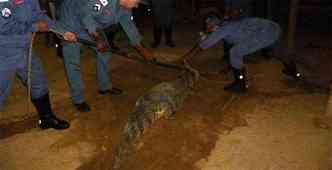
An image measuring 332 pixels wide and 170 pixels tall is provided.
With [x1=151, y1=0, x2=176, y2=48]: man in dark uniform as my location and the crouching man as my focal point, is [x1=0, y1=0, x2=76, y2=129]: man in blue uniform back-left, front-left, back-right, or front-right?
front-right

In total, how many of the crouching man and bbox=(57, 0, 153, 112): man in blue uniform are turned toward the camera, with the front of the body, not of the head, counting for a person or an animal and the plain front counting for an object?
0

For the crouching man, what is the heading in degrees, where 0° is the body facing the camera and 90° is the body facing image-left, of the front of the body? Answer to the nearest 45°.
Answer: approximately 90°

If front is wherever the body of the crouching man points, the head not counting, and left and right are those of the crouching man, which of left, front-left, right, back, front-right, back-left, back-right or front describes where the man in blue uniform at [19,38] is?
front-left

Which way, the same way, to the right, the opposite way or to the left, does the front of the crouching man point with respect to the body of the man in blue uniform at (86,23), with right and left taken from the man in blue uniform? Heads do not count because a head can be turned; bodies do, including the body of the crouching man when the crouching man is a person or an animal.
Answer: the opposite way

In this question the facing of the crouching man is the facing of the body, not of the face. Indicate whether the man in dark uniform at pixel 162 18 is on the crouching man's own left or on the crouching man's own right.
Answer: on the crouching man's own right

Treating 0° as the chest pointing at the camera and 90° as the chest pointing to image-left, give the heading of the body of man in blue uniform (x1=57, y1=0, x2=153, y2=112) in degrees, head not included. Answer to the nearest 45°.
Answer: approximately 270°
